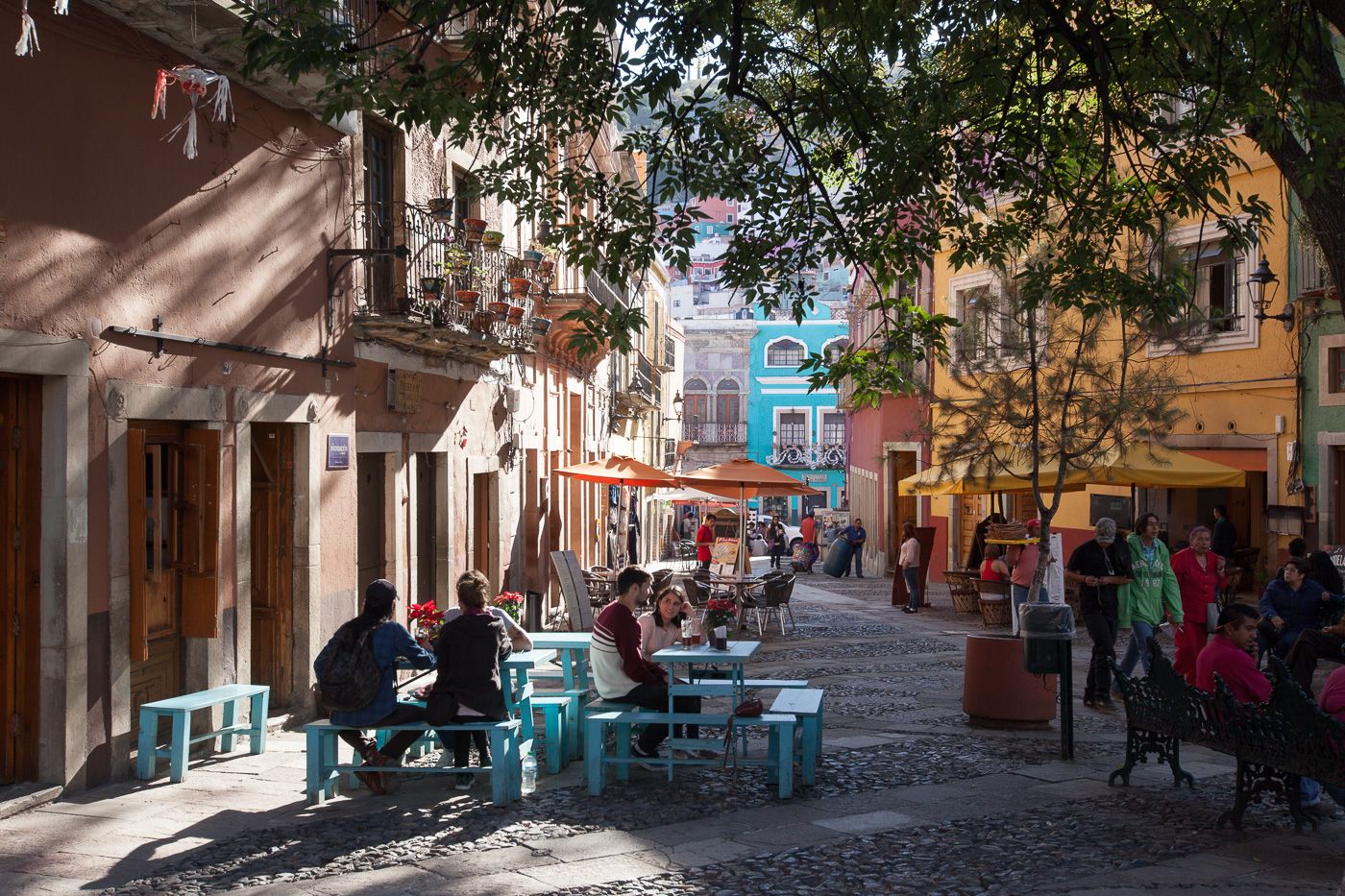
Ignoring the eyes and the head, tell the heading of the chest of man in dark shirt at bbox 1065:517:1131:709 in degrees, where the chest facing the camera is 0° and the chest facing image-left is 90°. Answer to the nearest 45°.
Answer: approximately 0°

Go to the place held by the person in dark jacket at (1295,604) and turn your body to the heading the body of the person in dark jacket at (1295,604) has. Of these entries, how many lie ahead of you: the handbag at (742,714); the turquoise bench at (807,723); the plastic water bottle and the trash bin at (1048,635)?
4

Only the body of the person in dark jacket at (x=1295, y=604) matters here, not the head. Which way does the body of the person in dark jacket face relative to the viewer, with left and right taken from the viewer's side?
facing the viewer and to the left of the viewer

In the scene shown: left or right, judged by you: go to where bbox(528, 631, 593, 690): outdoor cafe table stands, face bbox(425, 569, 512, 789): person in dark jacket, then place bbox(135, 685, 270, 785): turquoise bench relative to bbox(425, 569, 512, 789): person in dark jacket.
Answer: right

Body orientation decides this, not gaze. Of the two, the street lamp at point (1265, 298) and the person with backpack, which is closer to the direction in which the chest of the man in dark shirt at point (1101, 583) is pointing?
the person with backpack

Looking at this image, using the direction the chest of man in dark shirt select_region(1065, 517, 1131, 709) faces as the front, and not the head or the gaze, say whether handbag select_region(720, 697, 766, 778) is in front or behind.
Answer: in front

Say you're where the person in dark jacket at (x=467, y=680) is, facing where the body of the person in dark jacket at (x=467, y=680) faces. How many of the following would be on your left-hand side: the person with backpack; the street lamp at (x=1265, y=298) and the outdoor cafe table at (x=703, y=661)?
1

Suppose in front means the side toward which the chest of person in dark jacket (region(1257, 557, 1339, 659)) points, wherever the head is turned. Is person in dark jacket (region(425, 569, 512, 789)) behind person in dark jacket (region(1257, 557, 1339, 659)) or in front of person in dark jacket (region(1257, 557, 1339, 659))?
in front

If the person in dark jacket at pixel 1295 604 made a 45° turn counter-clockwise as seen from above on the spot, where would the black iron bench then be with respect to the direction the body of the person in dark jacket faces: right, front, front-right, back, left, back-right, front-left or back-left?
front

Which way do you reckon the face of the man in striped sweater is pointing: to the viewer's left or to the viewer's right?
to the viewer's right

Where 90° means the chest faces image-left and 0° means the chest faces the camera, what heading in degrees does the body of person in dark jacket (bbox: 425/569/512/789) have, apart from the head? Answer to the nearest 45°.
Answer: approximately 180°

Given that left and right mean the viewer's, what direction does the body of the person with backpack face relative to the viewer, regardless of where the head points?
facing away from the viewer and to the right of the viewer

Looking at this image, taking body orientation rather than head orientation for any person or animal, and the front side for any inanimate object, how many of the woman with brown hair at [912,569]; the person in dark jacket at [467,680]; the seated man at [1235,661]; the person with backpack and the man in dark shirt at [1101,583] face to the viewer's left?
1
